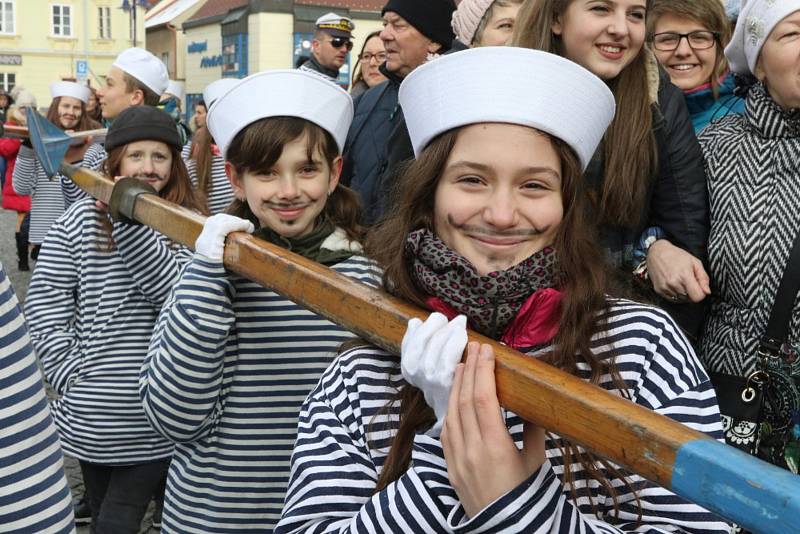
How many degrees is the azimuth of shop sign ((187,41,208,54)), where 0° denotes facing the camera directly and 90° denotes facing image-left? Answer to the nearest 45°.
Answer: approximately 0°

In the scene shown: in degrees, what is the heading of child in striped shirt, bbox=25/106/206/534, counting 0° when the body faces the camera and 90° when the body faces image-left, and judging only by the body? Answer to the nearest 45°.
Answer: approximately 0°

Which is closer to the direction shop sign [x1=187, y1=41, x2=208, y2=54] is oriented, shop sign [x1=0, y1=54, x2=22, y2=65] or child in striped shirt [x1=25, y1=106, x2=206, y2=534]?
the child in striped shirt

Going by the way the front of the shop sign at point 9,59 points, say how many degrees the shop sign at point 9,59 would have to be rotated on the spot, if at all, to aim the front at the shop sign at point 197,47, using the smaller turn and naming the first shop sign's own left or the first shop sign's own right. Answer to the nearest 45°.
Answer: approximately 45° to the first shop sign's own left
